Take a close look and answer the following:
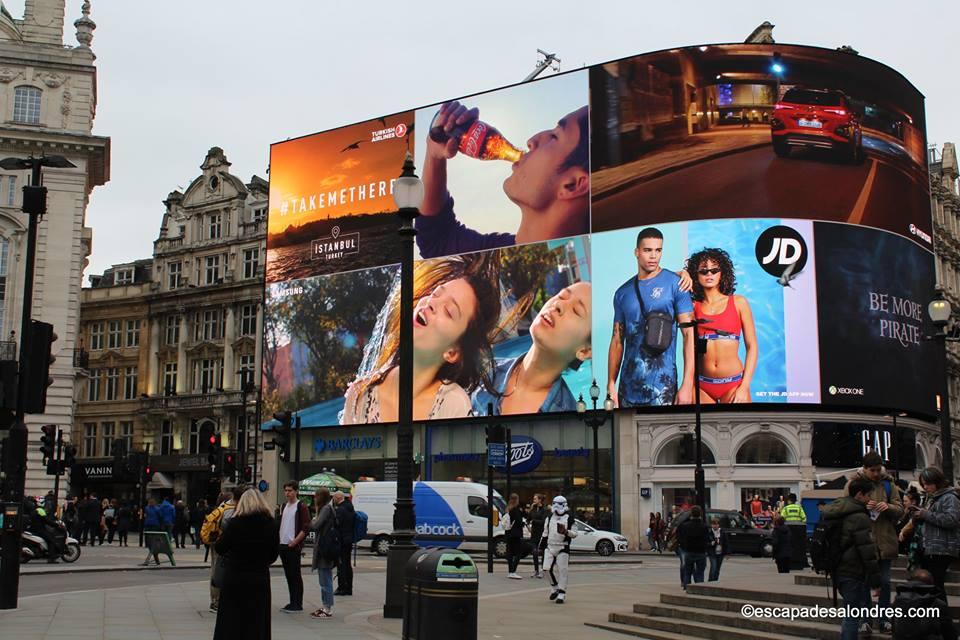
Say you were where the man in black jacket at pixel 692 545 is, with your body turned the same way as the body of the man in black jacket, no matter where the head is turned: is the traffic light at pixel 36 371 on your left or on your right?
on your left

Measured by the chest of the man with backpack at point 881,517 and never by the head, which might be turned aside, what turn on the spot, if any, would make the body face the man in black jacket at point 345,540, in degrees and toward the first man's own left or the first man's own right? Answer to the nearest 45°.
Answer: approximately 90° to the first man's own right

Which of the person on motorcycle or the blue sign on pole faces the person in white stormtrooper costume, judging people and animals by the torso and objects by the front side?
the blue sign on pole

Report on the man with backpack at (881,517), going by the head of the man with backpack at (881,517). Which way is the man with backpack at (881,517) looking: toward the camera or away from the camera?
toward the camera

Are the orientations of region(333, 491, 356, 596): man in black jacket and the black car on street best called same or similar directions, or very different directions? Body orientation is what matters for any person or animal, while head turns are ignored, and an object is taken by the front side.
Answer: very different directions

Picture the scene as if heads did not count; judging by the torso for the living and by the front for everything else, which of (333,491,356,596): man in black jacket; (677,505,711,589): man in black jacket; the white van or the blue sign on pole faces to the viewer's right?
the white van

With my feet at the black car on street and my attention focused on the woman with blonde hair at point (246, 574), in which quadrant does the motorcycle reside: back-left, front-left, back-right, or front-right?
front-right

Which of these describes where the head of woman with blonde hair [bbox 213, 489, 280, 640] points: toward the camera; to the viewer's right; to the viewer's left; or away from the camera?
away from the camera

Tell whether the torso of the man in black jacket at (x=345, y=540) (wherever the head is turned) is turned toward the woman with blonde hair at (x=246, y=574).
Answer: no

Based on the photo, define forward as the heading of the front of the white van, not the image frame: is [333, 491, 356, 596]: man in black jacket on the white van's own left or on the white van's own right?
on the white van's own right

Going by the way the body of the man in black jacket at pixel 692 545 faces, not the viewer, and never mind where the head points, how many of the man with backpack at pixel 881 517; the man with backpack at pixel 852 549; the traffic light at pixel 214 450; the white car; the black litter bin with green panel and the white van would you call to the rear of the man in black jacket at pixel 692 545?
3

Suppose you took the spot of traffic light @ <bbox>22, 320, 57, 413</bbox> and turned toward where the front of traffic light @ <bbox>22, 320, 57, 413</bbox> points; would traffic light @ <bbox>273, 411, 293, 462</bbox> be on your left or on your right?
on your left

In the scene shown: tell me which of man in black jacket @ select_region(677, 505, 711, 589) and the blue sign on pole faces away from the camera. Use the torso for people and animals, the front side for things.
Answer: the man in black jacket

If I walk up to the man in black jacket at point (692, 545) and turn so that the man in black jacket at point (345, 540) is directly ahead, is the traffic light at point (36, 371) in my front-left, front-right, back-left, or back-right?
front-left

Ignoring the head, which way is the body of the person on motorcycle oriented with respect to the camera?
to the viewer's right
